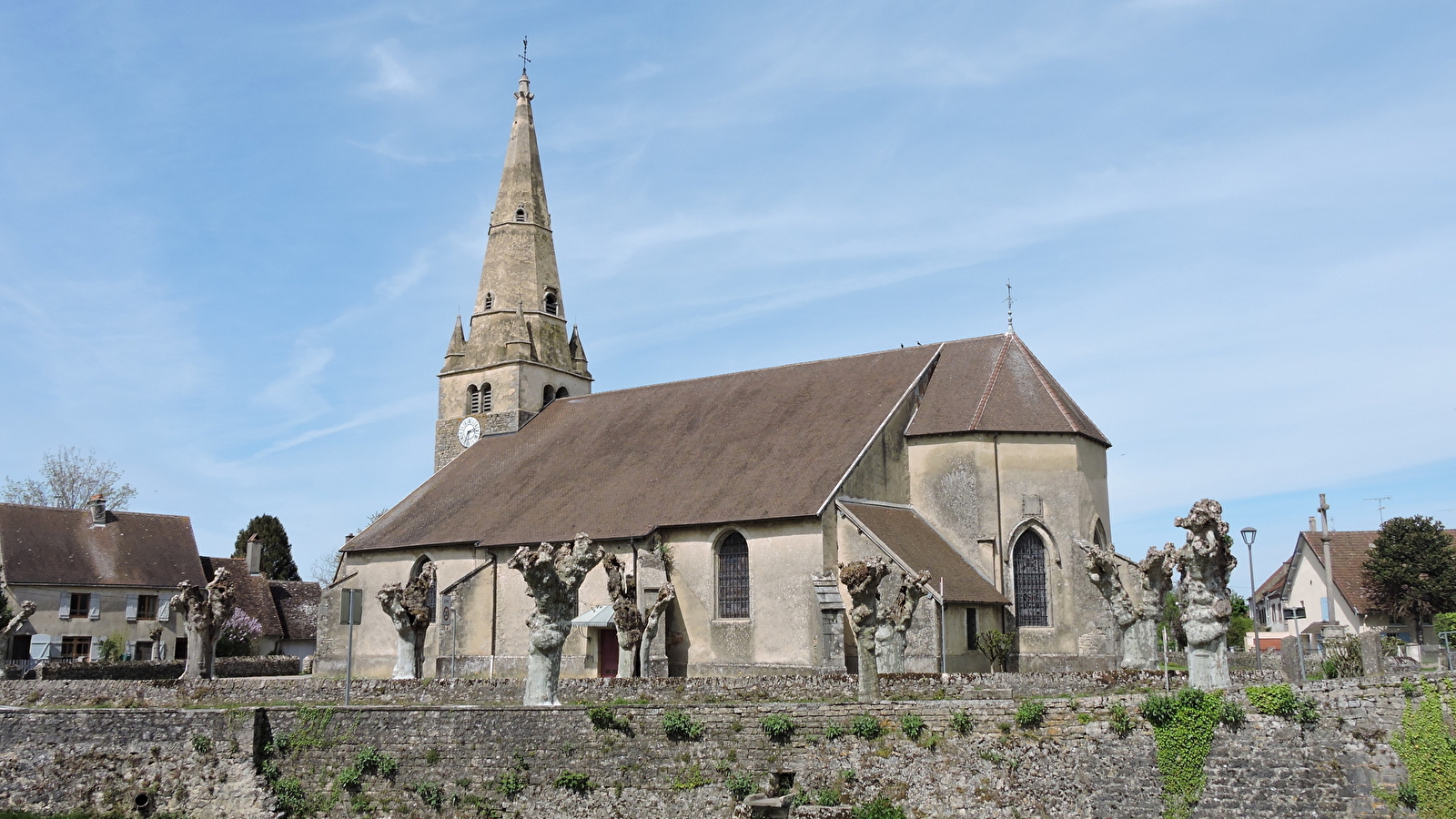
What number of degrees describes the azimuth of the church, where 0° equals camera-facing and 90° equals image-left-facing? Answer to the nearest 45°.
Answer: approximately 135°

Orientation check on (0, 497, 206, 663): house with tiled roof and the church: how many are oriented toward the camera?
1

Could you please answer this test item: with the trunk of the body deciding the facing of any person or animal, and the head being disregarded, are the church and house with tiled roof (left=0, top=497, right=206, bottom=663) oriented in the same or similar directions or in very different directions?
very different directions

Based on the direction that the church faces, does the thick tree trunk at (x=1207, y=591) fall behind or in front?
behind

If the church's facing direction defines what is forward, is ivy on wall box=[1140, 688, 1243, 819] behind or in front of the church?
behind

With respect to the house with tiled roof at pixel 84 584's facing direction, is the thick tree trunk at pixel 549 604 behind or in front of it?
in front

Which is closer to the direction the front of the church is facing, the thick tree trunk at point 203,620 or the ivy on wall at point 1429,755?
the thick tree trunk

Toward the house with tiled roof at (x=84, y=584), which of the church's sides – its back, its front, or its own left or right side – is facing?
front

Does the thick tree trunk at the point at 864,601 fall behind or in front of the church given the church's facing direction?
behind

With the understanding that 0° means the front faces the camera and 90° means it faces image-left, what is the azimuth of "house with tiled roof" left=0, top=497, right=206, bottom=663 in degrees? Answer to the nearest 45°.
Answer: approximately 0°

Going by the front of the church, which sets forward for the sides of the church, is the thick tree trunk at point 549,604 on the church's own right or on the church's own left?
on the church's own left

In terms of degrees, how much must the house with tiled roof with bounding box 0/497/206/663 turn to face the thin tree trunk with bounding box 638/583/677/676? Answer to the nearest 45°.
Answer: approximately 45° to its left

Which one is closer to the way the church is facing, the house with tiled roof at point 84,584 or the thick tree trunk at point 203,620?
the house with tiled roof

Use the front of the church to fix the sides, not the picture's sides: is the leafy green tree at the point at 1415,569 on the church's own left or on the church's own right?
on the church's own right
